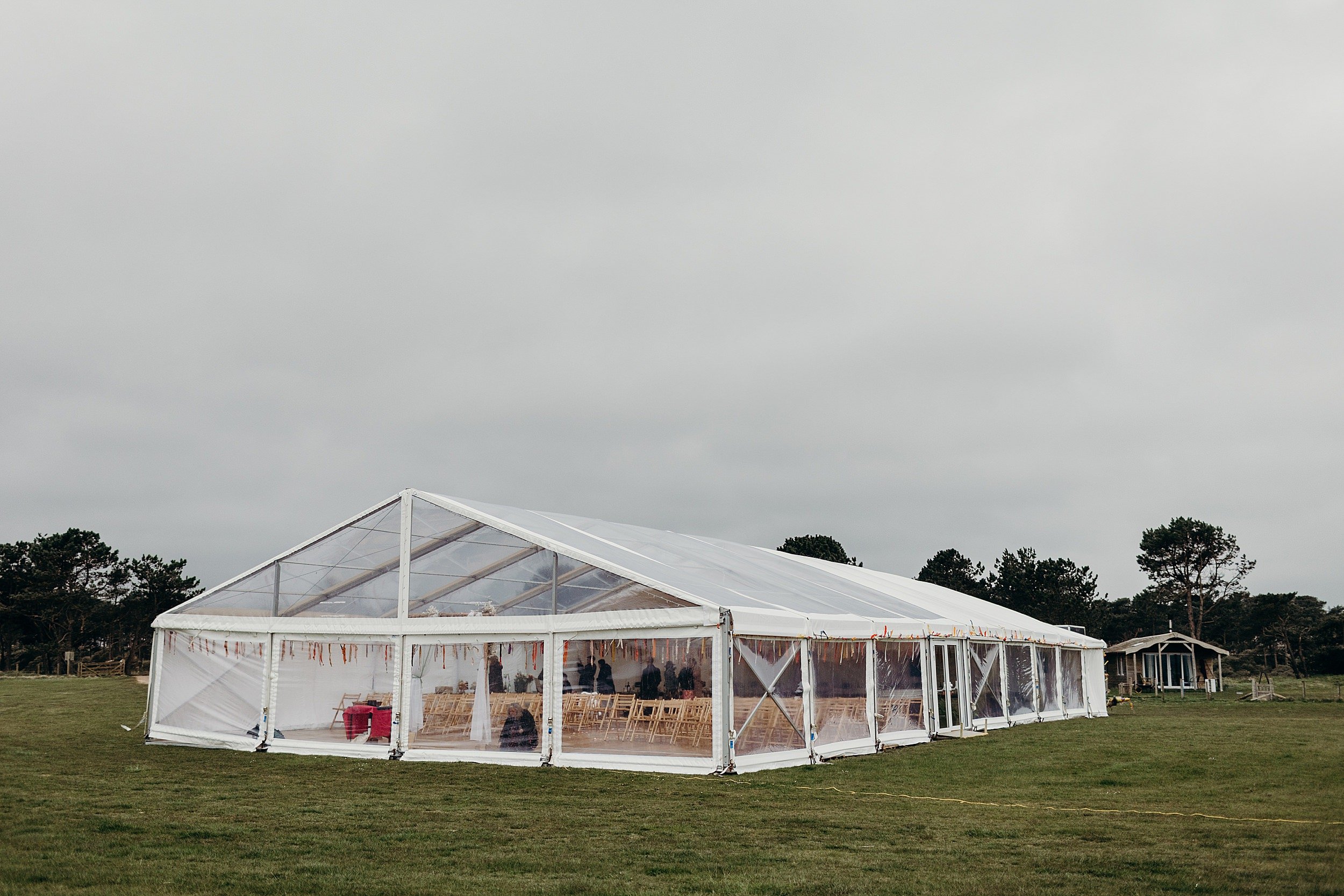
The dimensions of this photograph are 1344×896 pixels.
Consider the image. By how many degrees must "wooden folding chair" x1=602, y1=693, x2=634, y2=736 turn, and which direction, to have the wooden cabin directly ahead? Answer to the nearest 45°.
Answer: approximately 180°

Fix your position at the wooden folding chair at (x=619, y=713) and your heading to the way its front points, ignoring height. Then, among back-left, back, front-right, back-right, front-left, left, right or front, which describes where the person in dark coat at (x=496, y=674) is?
right

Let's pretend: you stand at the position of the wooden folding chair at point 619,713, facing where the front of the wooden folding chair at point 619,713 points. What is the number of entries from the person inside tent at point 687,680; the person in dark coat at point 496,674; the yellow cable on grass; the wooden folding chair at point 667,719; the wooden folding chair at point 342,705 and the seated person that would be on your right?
3

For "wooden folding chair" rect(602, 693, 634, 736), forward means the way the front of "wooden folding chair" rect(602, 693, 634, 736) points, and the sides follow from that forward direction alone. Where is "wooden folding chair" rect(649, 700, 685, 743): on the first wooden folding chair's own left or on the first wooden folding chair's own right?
on the first wooden folding chair's own left

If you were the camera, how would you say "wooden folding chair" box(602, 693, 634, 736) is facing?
facing the viewer and to the left of the viewer

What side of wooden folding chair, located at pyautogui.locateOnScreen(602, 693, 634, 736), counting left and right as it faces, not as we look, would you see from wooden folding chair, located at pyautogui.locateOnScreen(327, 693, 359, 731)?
right

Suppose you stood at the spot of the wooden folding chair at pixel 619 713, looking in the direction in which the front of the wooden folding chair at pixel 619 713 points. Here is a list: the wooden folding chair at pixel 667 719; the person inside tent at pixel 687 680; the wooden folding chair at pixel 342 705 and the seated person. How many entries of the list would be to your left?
2

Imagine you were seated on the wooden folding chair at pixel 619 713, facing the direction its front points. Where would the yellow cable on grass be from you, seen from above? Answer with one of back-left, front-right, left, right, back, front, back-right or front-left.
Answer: left
